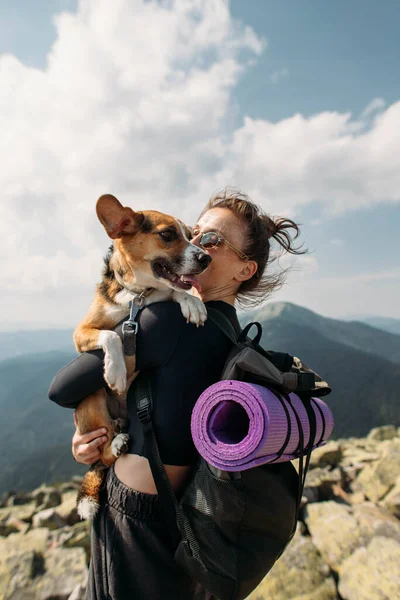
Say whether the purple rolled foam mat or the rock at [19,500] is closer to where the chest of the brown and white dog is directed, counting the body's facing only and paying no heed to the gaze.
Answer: the purple rolled foam mat

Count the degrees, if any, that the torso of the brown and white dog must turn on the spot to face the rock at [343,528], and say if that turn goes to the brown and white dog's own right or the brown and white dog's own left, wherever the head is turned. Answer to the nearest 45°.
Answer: approximately 90° to the brown and white dog's own left

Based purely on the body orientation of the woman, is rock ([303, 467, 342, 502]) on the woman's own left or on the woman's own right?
on the woman's own right

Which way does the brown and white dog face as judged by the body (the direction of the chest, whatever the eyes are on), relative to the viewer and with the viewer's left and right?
facing the viewer and to the right of the viewer

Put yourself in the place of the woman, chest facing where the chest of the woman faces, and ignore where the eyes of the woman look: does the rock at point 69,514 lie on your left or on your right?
on your right

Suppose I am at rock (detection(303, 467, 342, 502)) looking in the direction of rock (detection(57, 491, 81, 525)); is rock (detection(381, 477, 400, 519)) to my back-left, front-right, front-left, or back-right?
back-left

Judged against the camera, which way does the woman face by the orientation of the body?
to the viewer's left
